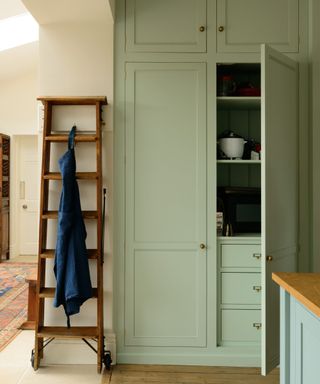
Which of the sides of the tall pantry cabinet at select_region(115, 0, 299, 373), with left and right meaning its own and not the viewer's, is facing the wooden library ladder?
right

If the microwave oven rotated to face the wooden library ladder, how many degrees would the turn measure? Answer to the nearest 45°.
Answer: approximately 45° to its right

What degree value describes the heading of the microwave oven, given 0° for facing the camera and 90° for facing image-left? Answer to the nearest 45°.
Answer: approximately 0°

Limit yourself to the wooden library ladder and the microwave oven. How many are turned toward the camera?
2

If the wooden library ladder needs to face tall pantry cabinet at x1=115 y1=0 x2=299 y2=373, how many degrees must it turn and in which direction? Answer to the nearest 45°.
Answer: approximately 90° to its left

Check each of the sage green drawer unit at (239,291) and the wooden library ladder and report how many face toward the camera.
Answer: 2
